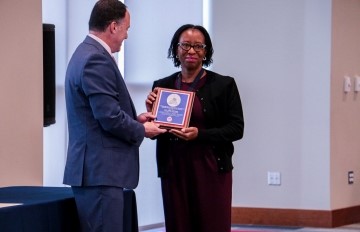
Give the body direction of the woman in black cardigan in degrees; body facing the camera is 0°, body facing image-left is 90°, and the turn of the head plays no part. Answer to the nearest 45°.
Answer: approximately 0°

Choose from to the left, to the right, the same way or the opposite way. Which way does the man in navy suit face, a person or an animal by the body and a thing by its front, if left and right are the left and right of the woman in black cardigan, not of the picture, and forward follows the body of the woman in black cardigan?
to the left

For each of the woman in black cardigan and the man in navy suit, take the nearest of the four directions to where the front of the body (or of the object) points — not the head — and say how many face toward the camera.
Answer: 1

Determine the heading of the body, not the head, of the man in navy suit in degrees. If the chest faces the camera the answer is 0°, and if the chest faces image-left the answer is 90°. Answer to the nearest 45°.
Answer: approximately 270°

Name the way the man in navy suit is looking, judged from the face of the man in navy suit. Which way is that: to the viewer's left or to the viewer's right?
to the viewer's right

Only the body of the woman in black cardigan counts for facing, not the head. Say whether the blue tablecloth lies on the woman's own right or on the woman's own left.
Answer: on the woman's own right
